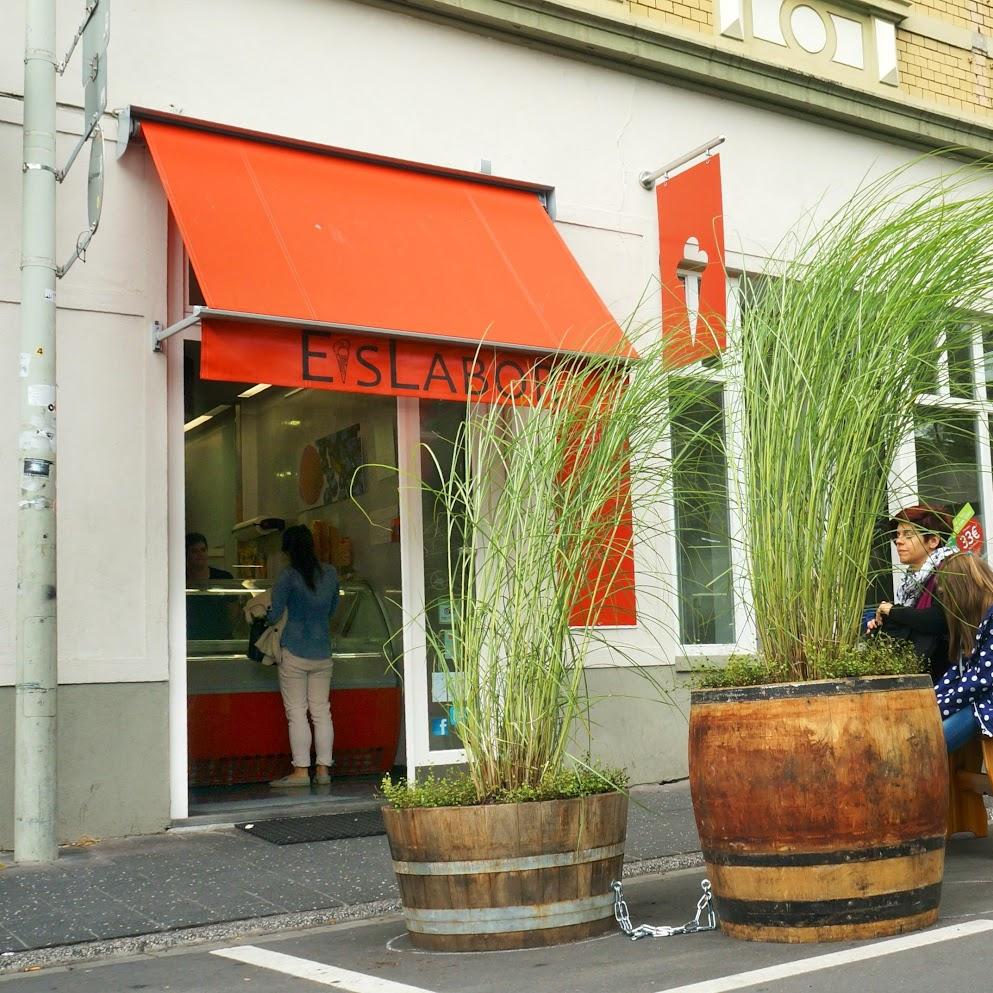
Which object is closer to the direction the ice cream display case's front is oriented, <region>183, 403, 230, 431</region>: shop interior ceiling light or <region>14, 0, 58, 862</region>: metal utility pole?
the metal utility pole

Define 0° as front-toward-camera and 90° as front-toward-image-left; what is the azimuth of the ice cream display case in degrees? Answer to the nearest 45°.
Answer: approximately 0°

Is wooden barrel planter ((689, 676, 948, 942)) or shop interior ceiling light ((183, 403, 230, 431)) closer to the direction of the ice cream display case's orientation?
the wooden barrel planter

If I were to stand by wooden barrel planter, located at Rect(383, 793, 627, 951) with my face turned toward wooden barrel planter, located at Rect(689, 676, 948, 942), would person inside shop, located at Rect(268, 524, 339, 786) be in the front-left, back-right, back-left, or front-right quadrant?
back-left

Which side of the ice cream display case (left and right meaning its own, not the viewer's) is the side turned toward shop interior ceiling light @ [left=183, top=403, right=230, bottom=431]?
back

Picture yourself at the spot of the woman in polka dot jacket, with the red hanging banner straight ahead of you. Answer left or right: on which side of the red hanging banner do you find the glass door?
left

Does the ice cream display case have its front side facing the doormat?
yes

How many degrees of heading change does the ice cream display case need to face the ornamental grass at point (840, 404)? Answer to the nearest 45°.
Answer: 0° — it already faces it
